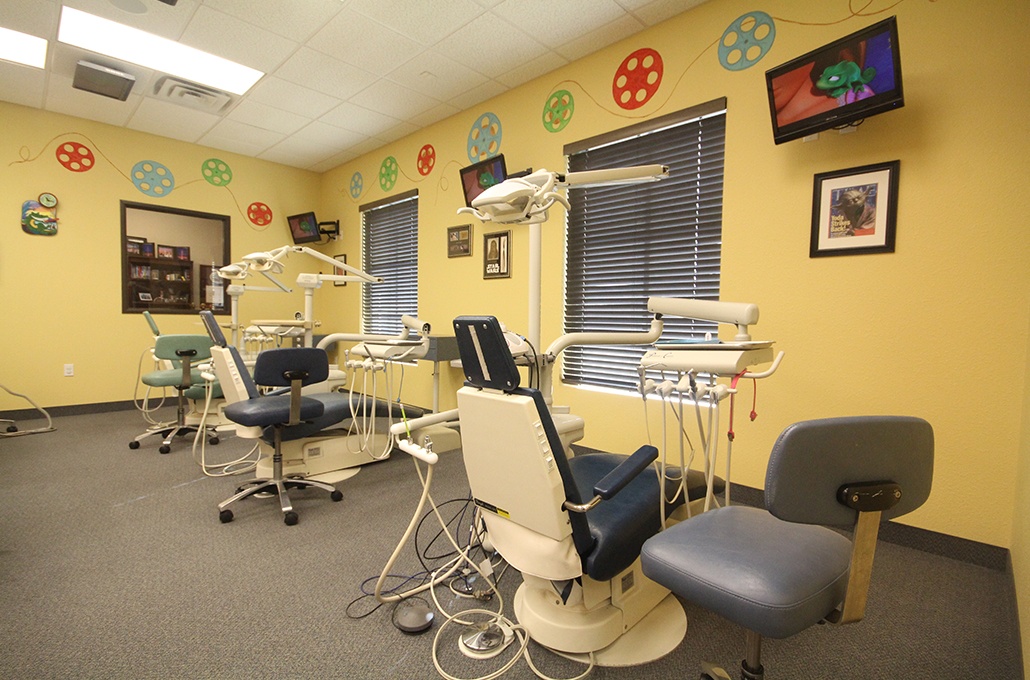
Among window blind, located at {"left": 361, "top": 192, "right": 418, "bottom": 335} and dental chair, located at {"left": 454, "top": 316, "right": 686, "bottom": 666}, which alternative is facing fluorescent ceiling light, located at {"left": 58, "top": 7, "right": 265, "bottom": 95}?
the window blind

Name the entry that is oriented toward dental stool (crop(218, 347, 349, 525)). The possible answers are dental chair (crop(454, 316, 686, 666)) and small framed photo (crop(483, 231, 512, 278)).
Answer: the small framed photo

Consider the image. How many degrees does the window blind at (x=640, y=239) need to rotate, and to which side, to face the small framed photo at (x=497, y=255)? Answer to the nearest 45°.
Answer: approximately 90° to its right

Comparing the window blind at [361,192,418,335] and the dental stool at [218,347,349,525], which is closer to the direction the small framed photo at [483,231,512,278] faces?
the dental stool

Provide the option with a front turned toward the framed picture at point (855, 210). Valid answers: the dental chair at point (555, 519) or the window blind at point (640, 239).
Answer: the dental chair

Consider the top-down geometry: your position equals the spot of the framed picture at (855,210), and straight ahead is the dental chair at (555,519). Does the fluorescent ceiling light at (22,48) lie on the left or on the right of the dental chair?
right

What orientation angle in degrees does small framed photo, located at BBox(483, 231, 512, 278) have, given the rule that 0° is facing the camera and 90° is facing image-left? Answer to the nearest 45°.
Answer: approximately 45°

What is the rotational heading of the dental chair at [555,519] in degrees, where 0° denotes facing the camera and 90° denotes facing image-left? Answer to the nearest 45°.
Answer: approximately 225°

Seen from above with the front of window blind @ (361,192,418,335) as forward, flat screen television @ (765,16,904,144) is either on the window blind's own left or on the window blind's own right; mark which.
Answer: on the window blind's own left

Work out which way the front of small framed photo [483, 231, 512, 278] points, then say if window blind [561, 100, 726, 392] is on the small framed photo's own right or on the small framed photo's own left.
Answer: on the small framed photo's own left

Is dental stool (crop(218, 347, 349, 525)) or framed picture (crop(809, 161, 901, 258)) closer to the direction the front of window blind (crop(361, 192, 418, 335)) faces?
the dental stool

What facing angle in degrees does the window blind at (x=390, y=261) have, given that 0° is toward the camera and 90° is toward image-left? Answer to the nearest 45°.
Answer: approximately 45°

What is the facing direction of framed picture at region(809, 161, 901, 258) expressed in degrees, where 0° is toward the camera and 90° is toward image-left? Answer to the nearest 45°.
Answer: approximately 45°

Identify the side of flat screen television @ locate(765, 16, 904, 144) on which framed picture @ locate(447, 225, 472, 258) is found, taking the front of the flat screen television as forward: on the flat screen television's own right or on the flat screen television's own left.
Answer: on the flat screen television's own right

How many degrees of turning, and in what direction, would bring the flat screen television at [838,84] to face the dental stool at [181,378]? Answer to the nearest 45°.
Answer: approximately 45° to its right

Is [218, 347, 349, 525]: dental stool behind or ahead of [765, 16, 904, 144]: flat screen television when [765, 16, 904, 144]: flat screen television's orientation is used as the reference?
ahead
